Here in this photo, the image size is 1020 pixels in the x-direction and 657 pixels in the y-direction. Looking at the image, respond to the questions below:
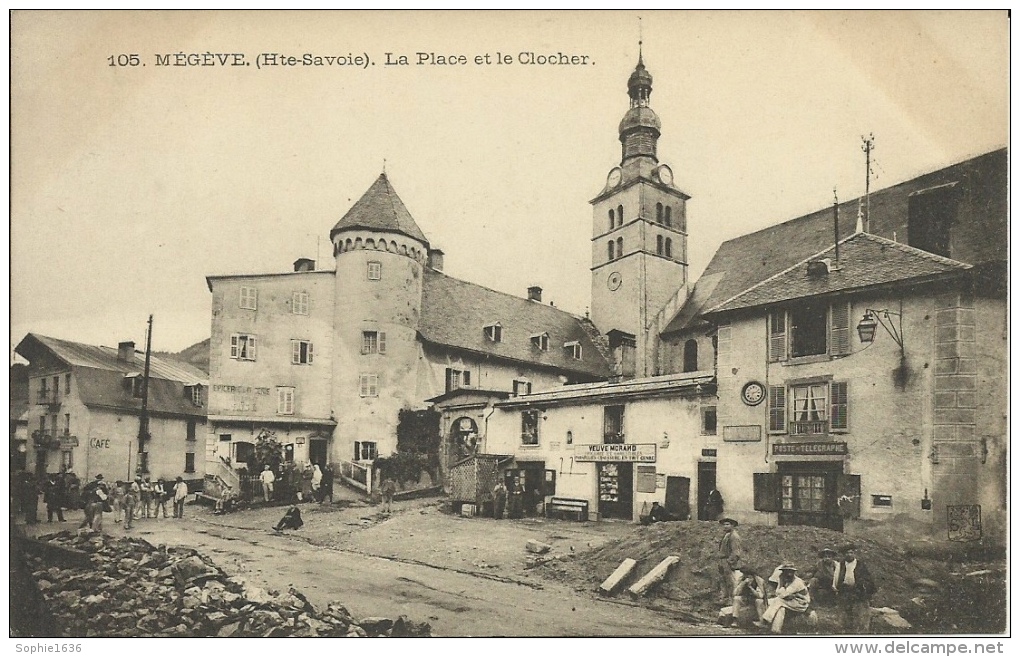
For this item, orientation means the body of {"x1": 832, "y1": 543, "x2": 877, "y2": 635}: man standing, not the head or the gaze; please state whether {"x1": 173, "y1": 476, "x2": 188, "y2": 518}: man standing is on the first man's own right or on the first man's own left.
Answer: on the first man's own right

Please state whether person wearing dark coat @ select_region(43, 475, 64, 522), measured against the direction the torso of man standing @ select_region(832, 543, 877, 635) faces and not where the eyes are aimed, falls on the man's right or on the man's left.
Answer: on the man's right

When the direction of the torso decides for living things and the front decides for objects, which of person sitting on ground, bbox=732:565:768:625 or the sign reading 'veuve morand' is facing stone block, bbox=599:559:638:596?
the sign reading 'veuve morand'

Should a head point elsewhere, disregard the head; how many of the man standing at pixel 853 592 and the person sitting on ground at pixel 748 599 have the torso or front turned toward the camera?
2

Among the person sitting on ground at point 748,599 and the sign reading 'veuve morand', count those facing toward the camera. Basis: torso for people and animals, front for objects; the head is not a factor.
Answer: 2

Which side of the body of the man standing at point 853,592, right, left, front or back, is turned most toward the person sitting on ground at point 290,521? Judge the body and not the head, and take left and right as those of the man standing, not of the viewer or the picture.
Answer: right

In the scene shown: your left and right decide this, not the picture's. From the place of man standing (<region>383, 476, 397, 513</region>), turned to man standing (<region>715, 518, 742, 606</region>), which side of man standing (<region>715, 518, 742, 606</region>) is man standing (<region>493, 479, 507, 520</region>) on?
left
